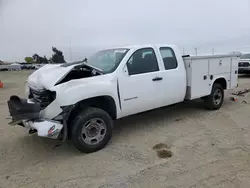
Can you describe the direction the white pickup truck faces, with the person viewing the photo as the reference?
facing the viewer and to the left of the viewer
